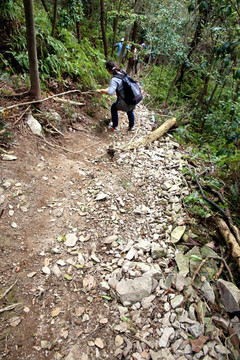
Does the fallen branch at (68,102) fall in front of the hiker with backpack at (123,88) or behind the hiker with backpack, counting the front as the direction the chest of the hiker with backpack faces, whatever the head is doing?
in front

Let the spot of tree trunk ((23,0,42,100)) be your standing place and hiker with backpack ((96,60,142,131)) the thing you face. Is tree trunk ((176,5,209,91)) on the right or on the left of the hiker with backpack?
left

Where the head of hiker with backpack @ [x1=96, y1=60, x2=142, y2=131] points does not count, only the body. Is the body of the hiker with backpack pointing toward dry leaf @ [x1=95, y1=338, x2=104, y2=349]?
no

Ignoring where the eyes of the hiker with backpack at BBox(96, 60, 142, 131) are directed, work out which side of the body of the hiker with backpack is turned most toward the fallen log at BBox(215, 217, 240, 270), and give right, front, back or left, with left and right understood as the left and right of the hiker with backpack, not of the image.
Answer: back

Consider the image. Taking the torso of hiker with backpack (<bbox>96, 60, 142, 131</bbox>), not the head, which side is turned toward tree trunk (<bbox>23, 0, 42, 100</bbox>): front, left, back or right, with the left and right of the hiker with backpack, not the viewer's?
front

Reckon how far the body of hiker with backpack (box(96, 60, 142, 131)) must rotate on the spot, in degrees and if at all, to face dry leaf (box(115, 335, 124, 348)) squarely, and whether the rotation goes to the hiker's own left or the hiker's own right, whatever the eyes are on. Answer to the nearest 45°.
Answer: approximately 135° to the hiker's own left

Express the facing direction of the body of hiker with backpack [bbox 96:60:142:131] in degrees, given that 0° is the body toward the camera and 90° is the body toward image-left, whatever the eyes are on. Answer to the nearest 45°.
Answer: approximately 135°

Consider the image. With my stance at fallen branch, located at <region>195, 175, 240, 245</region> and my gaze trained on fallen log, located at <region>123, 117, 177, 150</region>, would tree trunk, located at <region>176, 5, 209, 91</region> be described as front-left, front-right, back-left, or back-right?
front-right

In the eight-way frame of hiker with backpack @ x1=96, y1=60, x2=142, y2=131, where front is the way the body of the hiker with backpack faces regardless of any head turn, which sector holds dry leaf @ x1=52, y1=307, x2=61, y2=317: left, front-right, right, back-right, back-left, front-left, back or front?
back-left

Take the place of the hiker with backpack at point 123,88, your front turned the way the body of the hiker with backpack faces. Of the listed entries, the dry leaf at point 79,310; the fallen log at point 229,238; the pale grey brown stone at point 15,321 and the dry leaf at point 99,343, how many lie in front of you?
0

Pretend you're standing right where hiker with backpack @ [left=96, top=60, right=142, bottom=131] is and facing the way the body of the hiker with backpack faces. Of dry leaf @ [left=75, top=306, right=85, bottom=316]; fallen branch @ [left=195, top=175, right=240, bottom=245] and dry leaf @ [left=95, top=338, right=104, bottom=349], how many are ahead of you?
0

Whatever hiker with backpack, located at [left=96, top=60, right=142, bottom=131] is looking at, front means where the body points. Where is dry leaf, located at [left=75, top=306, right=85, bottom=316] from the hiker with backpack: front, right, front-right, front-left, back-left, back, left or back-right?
back-left

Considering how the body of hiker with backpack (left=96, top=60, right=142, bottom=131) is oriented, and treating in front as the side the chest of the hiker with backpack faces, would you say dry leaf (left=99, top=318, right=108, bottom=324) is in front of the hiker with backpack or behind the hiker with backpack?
behind

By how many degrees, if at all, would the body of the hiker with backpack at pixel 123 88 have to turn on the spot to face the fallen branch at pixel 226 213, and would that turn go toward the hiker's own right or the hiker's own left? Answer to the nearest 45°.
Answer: approximately 180°

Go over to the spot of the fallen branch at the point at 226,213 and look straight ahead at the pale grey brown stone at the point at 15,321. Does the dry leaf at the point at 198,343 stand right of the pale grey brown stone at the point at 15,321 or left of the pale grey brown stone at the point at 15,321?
left

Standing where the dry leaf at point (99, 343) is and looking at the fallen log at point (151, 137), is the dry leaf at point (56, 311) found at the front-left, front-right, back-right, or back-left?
front-left
